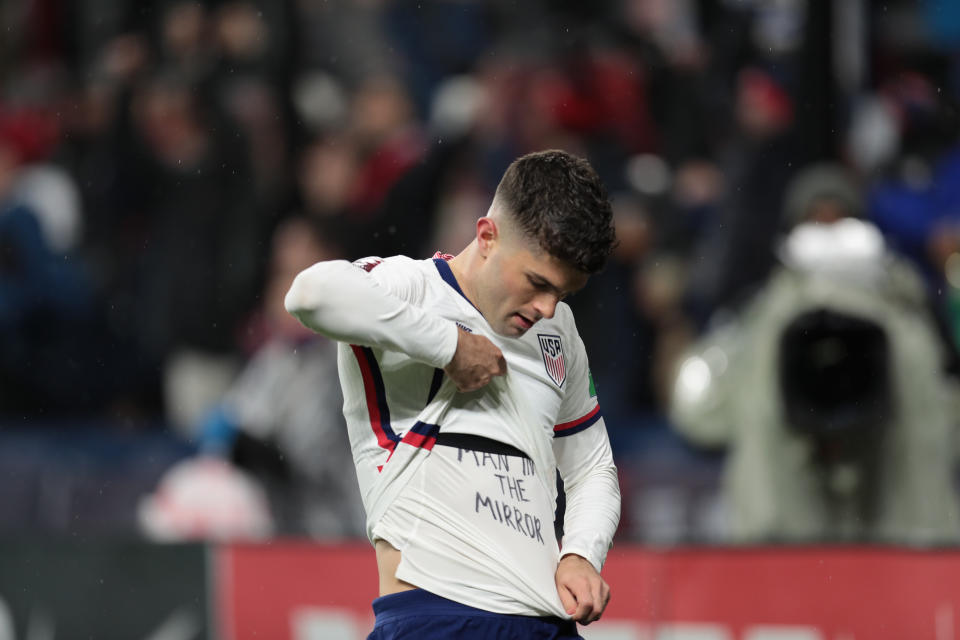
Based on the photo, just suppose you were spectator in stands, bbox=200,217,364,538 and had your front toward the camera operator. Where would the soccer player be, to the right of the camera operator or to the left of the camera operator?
right

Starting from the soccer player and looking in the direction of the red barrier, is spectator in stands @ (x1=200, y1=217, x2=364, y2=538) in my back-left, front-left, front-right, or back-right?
front-left

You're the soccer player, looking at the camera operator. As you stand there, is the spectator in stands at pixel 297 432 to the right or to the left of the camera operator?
left

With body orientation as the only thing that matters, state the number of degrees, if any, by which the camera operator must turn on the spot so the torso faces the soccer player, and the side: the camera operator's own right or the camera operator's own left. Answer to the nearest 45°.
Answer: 0° — they already face them

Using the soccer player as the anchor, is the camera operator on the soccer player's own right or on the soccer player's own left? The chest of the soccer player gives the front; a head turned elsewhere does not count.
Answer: on the soccer player's own left

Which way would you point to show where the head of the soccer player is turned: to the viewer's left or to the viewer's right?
to the viewer's right

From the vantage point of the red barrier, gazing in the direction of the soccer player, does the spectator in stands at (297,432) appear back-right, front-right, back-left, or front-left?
back-right

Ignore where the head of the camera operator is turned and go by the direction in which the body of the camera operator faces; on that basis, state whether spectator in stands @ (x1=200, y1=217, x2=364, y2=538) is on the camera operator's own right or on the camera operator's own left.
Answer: on the camera operator's own right

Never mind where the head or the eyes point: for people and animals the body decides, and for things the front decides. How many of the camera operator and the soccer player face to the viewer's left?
0

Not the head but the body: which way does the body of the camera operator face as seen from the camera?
toward the camera
